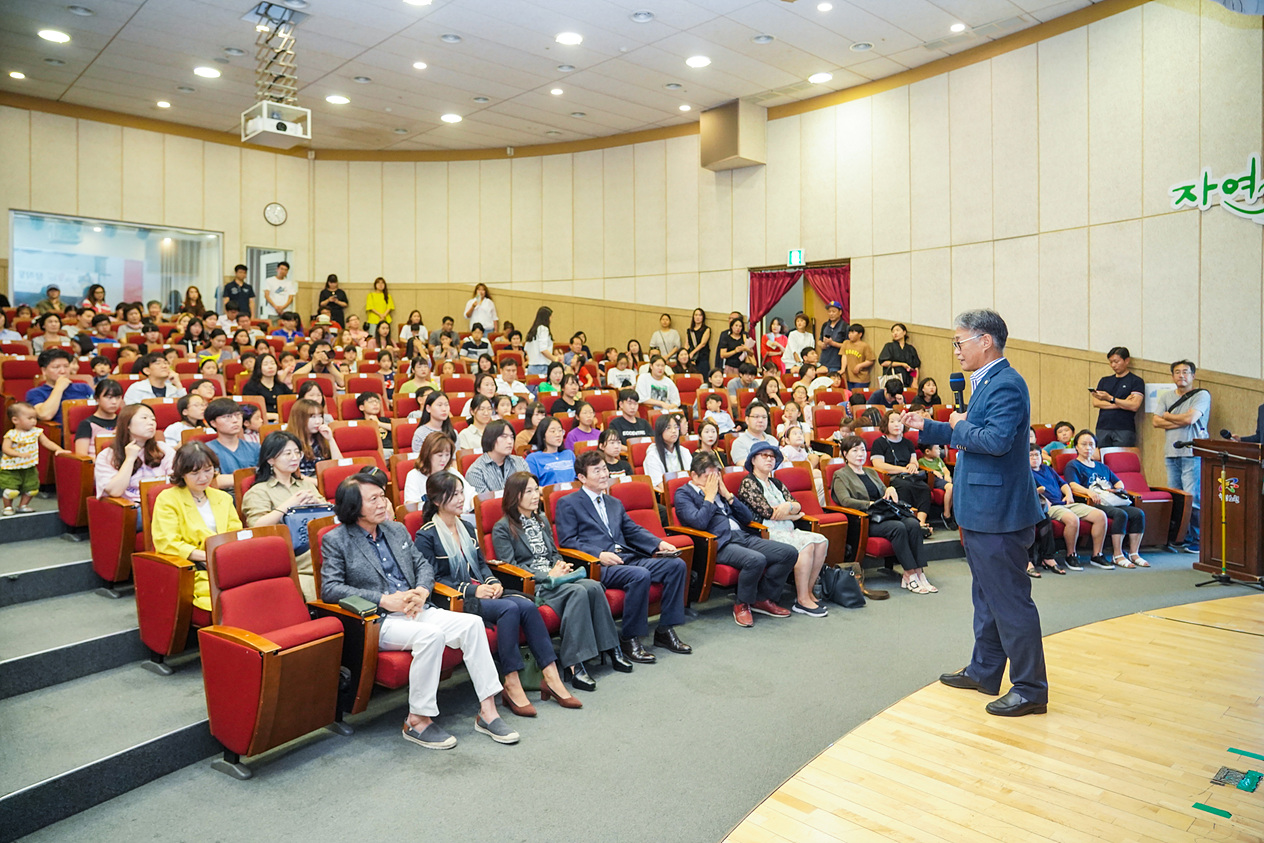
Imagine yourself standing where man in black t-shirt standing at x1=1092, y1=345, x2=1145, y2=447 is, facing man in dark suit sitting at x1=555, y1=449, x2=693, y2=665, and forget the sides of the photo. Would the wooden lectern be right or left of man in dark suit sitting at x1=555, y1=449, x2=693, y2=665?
left

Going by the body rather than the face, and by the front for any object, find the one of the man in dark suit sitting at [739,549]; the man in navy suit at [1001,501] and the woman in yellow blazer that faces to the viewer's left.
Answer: the man in navy suit

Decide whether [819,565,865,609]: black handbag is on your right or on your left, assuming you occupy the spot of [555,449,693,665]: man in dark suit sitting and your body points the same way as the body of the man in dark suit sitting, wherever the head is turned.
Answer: on your left

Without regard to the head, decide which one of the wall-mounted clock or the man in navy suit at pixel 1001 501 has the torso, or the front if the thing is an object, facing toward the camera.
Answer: the wall-mounted clock

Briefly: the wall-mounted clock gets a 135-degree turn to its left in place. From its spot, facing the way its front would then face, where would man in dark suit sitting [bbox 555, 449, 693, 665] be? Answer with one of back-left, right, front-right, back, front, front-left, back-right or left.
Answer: back-right

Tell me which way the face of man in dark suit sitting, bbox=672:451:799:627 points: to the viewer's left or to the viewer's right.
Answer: to the viewer's right

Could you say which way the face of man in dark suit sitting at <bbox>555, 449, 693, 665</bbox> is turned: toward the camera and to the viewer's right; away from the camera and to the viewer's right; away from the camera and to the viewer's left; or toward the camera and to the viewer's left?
toward the camera and to the viewer's right

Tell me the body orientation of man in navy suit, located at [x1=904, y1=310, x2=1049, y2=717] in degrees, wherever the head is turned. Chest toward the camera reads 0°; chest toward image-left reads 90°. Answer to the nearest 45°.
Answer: approximately 90°

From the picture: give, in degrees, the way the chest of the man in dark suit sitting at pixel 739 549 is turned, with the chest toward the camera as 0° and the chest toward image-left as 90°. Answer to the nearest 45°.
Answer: approximately 315°

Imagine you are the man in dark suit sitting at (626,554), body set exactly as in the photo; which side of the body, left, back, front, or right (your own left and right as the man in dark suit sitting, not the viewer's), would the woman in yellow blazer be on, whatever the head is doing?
right

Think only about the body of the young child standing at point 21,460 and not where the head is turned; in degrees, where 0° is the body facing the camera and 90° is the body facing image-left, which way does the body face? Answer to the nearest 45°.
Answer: approximately 315°

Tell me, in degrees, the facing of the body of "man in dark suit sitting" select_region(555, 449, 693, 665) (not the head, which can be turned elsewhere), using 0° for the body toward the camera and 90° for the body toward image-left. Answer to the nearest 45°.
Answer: approximately 315°

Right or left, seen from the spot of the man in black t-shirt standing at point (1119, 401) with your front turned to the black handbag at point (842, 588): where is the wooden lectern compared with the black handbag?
left

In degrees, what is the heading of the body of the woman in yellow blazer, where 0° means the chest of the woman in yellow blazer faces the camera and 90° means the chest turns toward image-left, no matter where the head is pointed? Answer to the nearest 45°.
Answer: approximately 315°

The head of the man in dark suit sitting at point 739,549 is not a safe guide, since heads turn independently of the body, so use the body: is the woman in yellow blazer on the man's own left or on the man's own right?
on the man's own right

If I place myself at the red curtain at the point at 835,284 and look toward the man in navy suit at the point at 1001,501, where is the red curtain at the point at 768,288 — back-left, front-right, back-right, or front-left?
back-right
